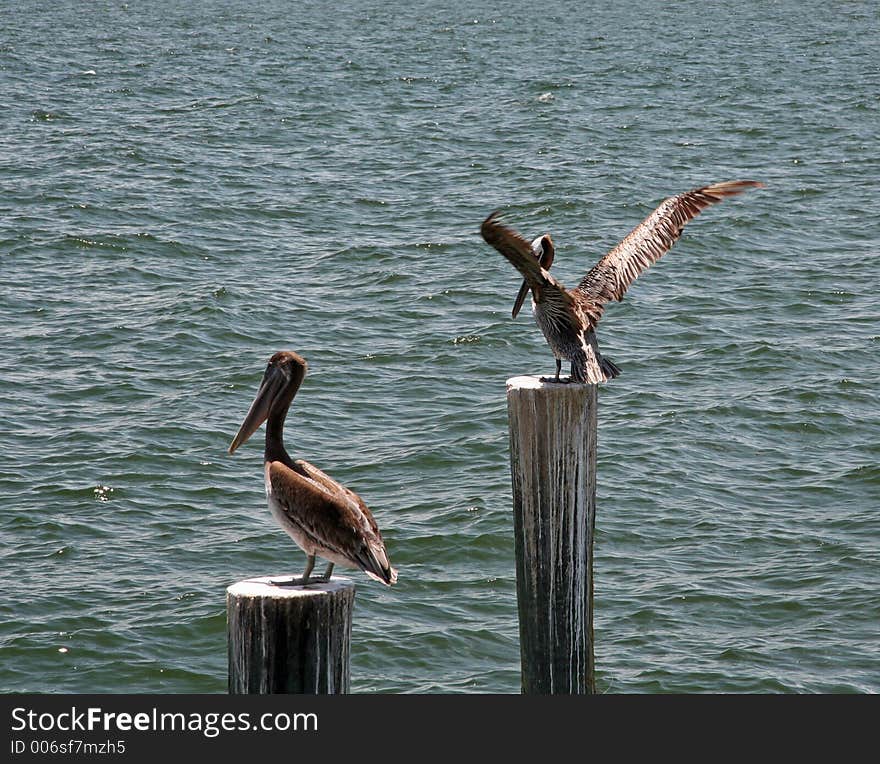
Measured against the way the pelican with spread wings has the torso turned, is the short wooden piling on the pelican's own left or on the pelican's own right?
on the pelican's own left

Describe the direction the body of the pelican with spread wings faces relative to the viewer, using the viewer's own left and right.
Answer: facing away from the viewer and to the left of the viewer
